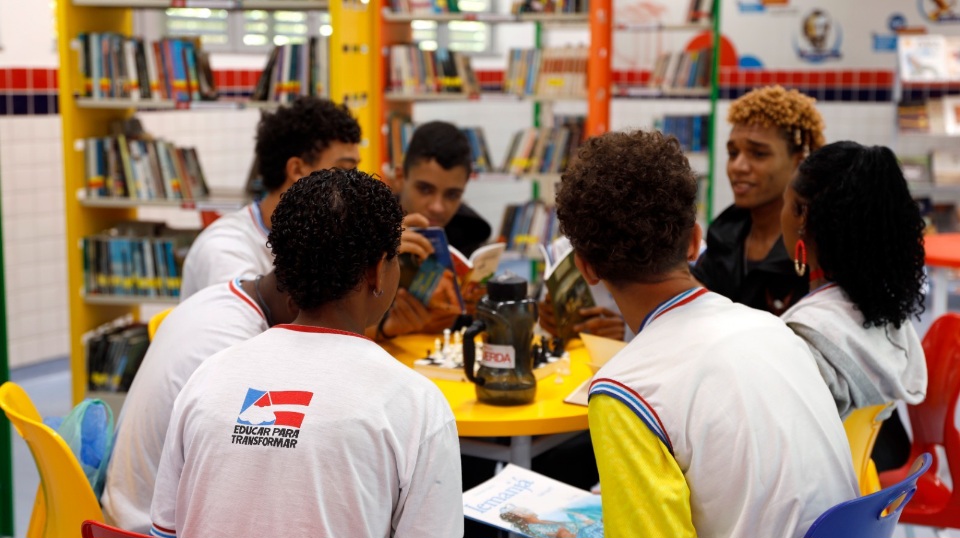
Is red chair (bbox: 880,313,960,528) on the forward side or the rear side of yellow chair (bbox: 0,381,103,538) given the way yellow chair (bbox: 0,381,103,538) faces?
on the forward side

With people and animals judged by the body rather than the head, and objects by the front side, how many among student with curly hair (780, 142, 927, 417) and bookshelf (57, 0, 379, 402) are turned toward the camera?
1

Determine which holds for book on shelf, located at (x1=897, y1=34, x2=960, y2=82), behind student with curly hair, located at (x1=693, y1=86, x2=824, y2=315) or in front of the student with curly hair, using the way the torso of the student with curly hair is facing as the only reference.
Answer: behind

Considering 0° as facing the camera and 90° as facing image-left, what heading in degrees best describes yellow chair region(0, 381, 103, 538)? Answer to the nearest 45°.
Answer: approximately 270°

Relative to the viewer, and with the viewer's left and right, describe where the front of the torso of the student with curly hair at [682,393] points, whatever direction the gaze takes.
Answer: facing away from the viewer and to the left of the viewer

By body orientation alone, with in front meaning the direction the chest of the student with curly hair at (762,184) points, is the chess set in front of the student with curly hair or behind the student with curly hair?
in front

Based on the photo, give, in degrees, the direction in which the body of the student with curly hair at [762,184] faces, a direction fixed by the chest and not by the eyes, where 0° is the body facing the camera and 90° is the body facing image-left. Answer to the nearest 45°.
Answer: approximately 45°

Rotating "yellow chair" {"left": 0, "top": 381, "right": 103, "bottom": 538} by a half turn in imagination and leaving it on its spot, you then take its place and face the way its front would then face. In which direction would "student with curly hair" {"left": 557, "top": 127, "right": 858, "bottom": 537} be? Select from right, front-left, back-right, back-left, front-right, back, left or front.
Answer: back-left

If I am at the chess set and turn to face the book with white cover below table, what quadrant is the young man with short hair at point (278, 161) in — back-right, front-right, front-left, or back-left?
back-right

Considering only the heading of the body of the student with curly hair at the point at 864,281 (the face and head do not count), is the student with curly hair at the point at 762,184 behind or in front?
in front

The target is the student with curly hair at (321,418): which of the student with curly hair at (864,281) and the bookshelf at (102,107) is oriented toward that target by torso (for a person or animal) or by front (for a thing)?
the bookshelf

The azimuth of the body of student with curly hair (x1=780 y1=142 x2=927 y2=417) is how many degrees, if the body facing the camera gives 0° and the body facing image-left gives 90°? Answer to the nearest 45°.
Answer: approximately 135°
